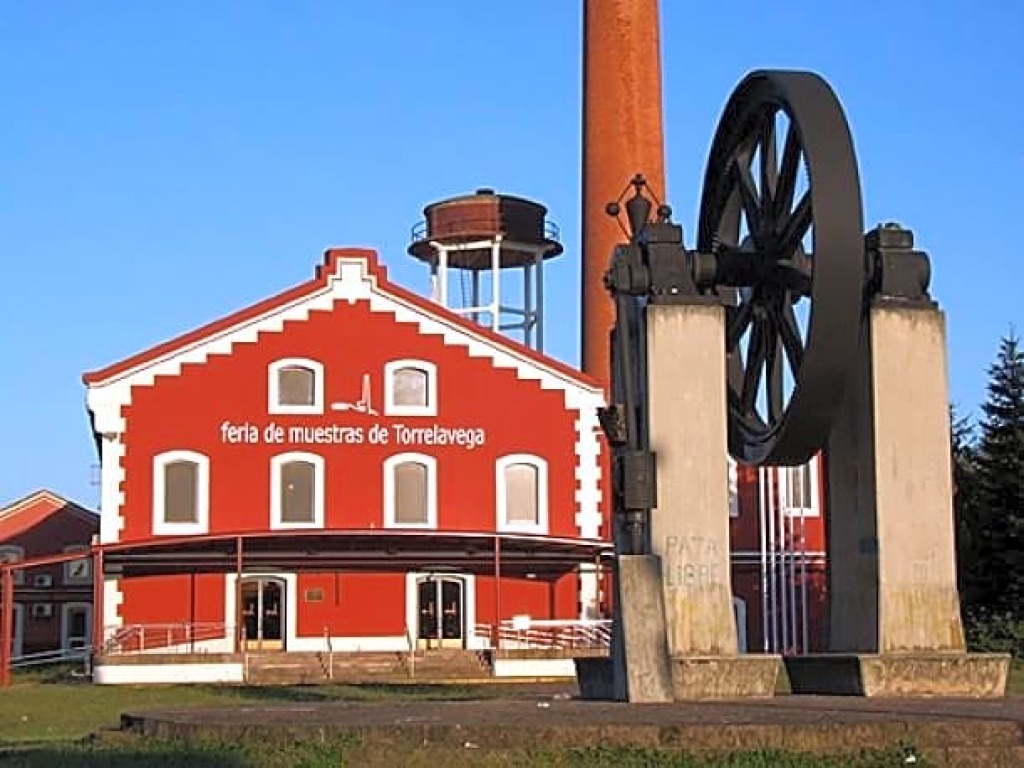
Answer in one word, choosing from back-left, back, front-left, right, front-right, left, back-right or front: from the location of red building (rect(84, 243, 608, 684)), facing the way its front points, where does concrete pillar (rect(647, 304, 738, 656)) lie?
front

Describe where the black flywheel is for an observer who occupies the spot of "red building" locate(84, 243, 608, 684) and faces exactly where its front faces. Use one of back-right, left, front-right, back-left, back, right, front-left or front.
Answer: front

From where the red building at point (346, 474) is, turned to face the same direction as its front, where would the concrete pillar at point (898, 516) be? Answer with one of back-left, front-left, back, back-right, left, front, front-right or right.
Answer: front

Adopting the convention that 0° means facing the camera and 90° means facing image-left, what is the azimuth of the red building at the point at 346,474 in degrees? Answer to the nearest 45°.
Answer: approximately 0°

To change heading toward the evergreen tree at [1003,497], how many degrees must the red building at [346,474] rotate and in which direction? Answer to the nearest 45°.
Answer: approximately 90° to its left
